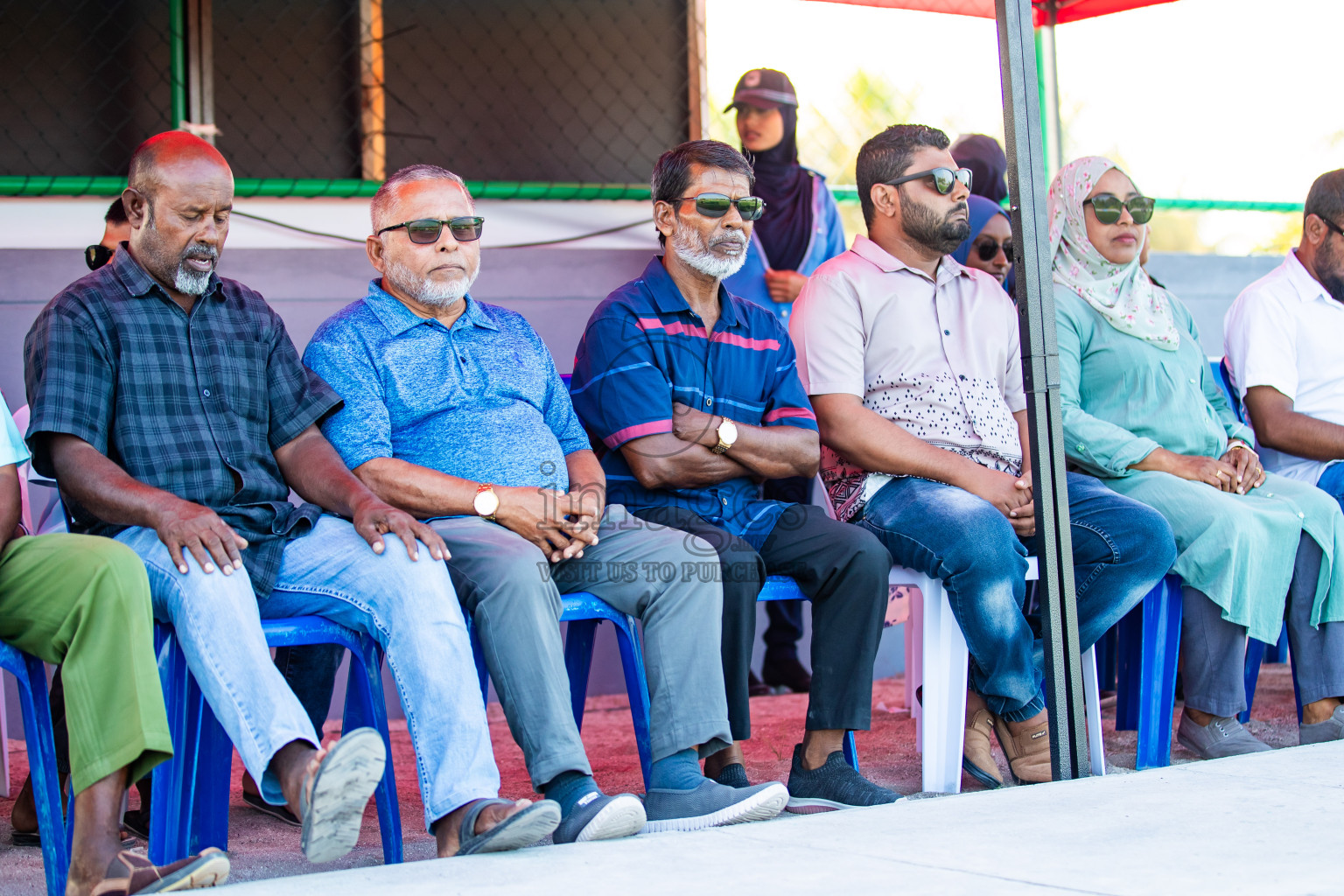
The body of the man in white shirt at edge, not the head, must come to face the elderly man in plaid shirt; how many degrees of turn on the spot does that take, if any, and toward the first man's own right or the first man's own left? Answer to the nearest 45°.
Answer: approximately 90° to the first man's own right

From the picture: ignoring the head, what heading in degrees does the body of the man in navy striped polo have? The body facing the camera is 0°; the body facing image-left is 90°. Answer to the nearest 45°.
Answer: approximately 315°

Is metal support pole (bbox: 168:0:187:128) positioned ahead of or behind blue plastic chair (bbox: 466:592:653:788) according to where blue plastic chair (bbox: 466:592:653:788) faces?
behind

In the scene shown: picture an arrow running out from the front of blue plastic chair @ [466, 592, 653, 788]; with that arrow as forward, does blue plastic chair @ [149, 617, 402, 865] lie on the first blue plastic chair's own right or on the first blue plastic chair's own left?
on the first blue plastic chair's own right

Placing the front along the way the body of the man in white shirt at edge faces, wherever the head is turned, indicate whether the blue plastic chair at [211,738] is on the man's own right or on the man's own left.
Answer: on the man's own right

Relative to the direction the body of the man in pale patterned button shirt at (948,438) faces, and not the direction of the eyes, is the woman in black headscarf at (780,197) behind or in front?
behind

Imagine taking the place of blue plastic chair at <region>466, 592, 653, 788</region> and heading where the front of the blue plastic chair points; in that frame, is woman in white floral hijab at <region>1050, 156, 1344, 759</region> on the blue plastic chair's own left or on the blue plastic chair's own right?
on the blue plastic chair's own left

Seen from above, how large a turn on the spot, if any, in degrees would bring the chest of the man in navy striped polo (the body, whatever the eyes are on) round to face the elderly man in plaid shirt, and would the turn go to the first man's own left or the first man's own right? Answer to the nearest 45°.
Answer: approximately 90° to the first man's own right

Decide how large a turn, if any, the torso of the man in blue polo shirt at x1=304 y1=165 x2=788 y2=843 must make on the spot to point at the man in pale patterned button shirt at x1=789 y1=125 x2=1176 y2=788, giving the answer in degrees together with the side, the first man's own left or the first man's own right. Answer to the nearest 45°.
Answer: approximately 90° to the first man's own left

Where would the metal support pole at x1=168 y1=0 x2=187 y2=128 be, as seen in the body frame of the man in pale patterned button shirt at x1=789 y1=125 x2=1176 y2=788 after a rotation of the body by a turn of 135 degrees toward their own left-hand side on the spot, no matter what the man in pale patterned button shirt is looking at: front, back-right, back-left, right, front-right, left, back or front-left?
left
